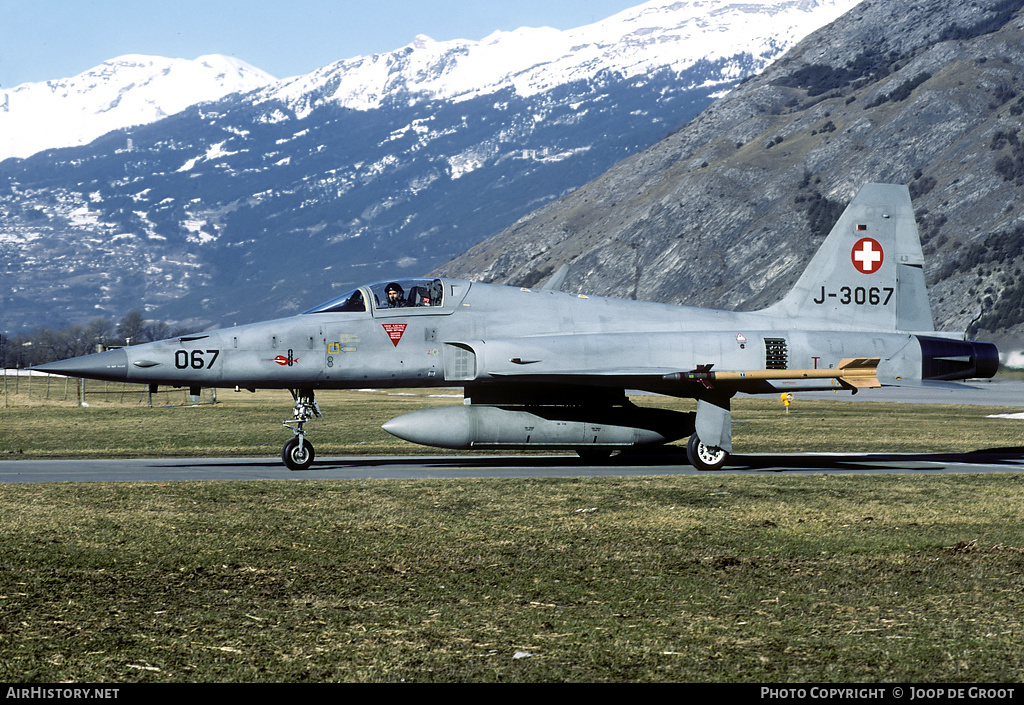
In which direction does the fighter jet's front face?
to the viewer's left
